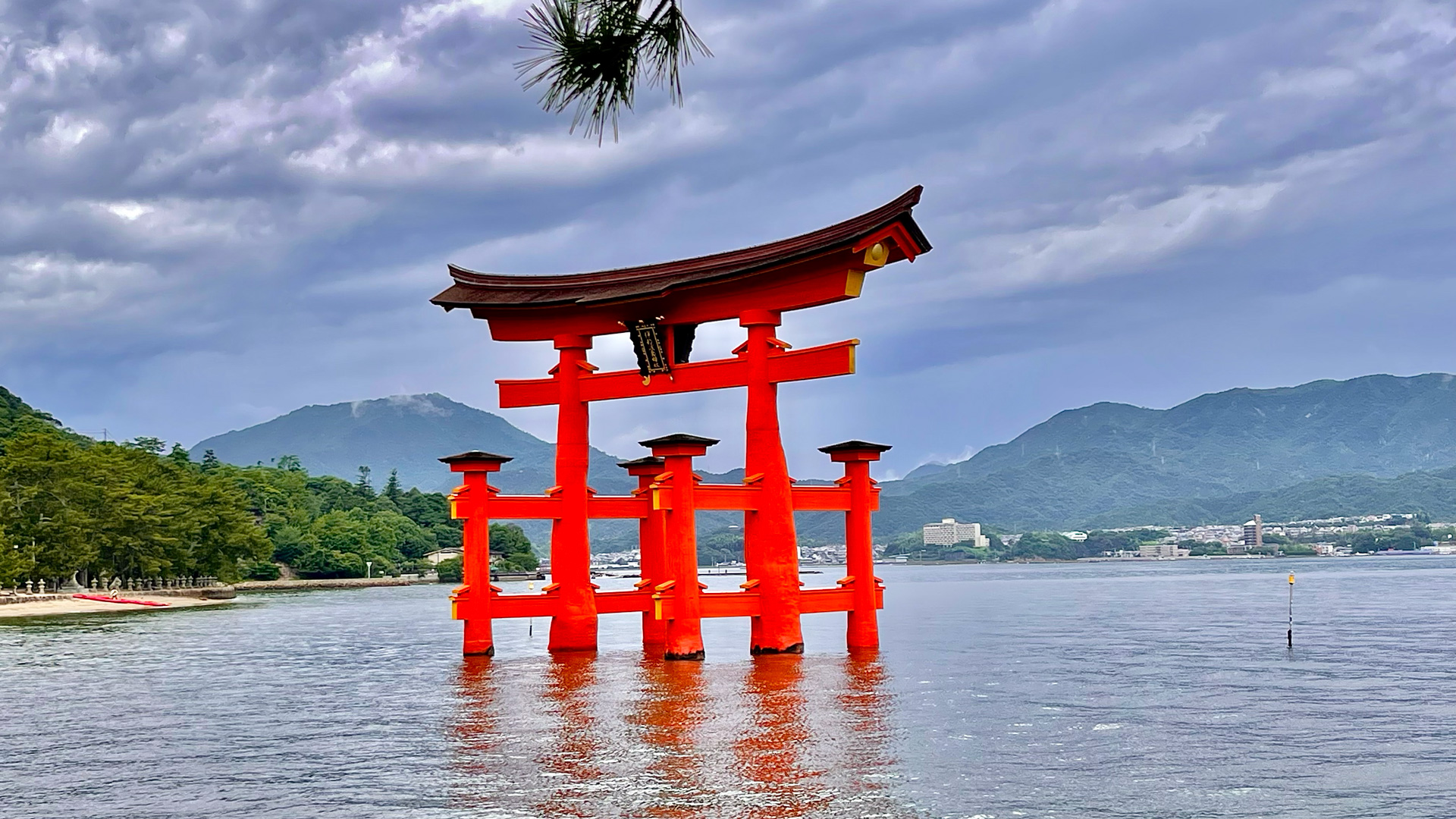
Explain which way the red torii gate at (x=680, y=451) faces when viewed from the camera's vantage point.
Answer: facing the viewer and to the left of the viewer
